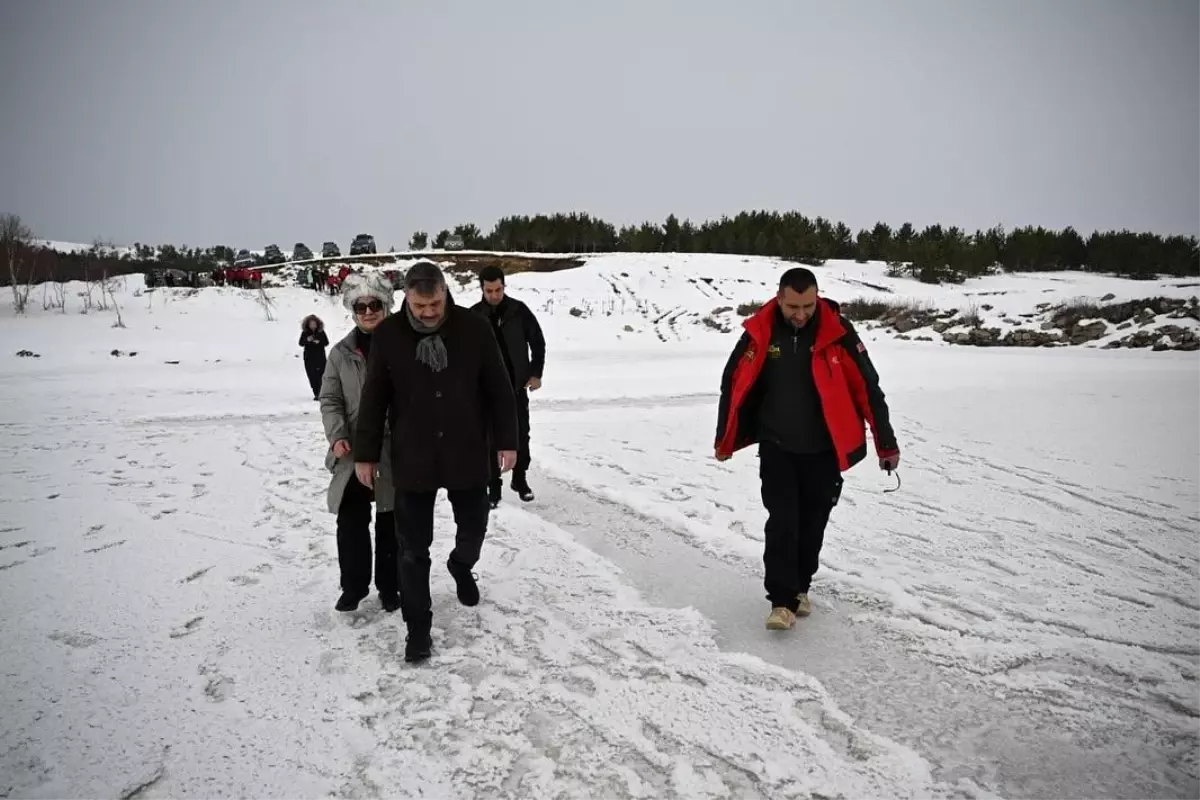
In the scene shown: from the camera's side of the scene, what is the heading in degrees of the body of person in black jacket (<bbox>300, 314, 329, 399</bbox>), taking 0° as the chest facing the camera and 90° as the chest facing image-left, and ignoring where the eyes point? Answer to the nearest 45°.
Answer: approximately 0°

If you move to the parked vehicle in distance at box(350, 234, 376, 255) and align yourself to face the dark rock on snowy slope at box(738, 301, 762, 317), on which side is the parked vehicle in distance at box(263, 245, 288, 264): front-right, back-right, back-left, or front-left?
back-right

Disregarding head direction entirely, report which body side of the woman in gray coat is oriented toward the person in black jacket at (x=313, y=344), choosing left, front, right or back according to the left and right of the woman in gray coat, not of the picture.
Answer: back

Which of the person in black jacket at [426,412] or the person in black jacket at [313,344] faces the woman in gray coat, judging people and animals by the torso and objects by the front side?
the person in black jacket at [313,344]

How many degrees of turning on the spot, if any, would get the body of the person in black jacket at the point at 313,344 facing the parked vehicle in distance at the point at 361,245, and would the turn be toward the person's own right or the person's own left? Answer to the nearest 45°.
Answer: approximately 180°

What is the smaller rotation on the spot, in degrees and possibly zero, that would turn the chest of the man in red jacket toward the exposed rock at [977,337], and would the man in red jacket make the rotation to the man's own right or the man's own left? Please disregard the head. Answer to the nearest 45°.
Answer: approximately 180°

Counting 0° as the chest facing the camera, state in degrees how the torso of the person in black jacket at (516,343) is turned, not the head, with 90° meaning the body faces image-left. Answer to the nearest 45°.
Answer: approximately 0°

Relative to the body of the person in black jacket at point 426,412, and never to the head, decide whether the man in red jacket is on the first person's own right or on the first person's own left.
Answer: on the first person's own left

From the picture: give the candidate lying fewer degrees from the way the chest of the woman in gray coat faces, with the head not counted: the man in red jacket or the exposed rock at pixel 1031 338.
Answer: the man in red jacket
